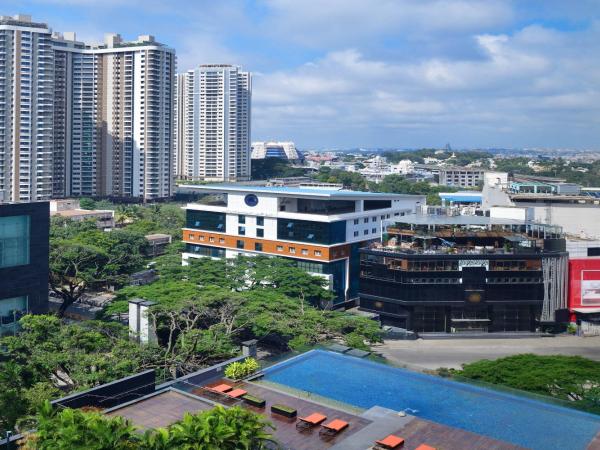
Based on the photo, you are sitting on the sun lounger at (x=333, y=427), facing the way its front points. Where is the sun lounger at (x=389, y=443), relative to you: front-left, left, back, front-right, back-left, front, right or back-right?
right

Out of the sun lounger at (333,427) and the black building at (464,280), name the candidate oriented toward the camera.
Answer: the black building

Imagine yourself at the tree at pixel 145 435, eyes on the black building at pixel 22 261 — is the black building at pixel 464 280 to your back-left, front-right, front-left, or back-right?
front-right

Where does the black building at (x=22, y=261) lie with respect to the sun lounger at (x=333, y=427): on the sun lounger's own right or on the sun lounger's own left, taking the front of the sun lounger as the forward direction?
on the sun lounger's own left

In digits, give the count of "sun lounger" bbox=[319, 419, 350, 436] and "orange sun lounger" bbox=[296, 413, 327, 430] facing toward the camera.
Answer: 0

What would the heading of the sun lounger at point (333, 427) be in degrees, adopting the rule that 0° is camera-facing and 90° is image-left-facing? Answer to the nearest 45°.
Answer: approximately 225°

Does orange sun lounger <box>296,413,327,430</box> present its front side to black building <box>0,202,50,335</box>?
no

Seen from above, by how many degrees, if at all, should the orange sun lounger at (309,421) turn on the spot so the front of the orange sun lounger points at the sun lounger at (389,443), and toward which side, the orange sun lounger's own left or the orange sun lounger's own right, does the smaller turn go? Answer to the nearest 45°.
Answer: approximately 90° to the orange sun lounger's own right

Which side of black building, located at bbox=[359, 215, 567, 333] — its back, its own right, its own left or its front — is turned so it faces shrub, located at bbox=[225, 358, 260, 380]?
front

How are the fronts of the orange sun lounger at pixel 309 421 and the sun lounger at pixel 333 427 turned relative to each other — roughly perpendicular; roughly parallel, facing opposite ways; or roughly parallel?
roughly parallel

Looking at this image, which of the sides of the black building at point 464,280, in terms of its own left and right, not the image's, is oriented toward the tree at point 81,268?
right

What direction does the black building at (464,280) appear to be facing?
toward the camera

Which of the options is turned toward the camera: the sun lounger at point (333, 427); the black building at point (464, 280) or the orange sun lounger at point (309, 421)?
the black building
